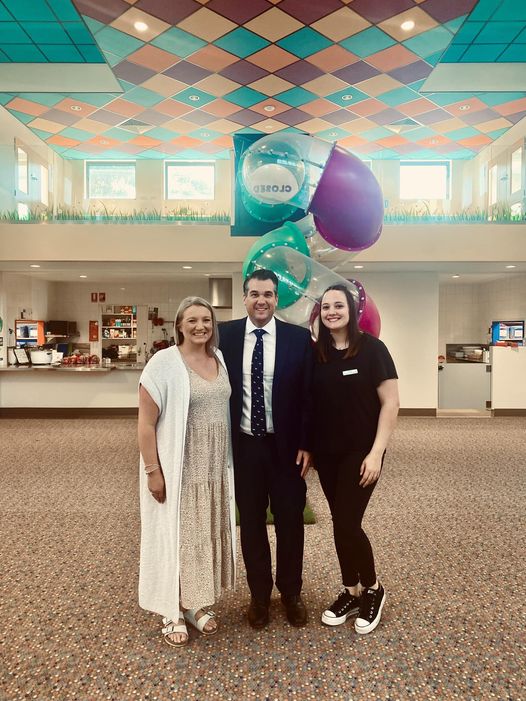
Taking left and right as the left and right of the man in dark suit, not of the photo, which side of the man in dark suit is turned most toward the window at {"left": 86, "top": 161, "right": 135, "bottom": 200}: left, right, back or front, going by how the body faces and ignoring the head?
back

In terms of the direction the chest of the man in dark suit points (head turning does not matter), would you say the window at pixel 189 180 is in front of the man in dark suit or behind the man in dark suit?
behind

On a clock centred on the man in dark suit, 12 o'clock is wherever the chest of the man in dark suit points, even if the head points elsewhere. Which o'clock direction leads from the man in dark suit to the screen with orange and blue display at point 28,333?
The screen with orange and blue display is roughly at 5 o'clock from the man in dark suit.

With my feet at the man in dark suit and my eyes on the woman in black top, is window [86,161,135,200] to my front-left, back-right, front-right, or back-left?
back-left

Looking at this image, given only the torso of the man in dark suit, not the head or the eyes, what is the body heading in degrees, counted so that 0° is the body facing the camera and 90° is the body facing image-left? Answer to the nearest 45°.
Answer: approximately 0°
